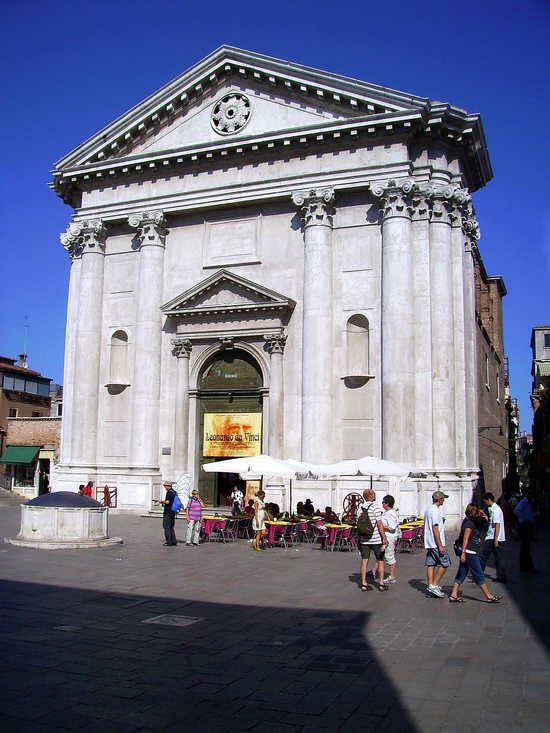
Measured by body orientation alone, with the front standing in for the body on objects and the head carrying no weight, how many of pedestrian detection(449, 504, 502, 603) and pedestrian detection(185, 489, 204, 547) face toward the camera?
1

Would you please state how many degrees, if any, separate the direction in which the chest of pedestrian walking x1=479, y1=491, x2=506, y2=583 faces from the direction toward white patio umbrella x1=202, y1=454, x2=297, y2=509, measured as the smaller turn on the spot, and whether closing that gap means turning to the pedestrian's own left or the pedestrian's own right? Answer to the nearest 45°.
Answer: approximately 45° to the pedestrian's own right

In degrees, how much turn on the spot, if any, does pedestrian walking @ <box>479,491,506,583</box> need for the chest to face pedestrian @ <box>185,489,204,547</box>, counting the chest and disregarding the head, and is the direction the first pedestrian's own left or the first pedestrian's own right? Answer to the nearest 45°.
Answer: approximately 45° to the first pedestrian's own right

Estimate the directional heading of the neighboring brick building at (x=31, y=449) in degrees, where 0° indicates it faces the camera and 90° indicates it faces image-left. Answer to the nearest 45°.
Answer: approximately 0°

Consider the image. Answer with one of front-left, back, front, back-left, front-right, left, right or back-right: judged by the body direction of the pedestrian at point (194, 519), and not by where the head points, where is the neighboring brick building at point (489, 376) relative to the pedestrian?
back-left

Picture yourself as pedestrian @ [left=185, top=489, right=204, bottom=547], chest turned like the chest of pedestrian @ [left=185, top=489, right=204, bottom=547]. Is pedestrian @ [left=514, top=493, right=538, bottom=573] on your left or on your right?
on your left

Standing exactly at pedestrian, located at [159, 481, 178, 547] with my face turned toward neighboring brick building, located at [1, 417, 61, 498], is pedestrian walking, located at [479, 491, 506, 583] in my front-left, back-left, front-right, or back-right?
back-right

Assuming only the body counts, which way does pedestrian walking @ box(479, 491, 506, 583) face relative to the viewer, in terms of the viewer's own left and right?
facing to the left of the viewer
